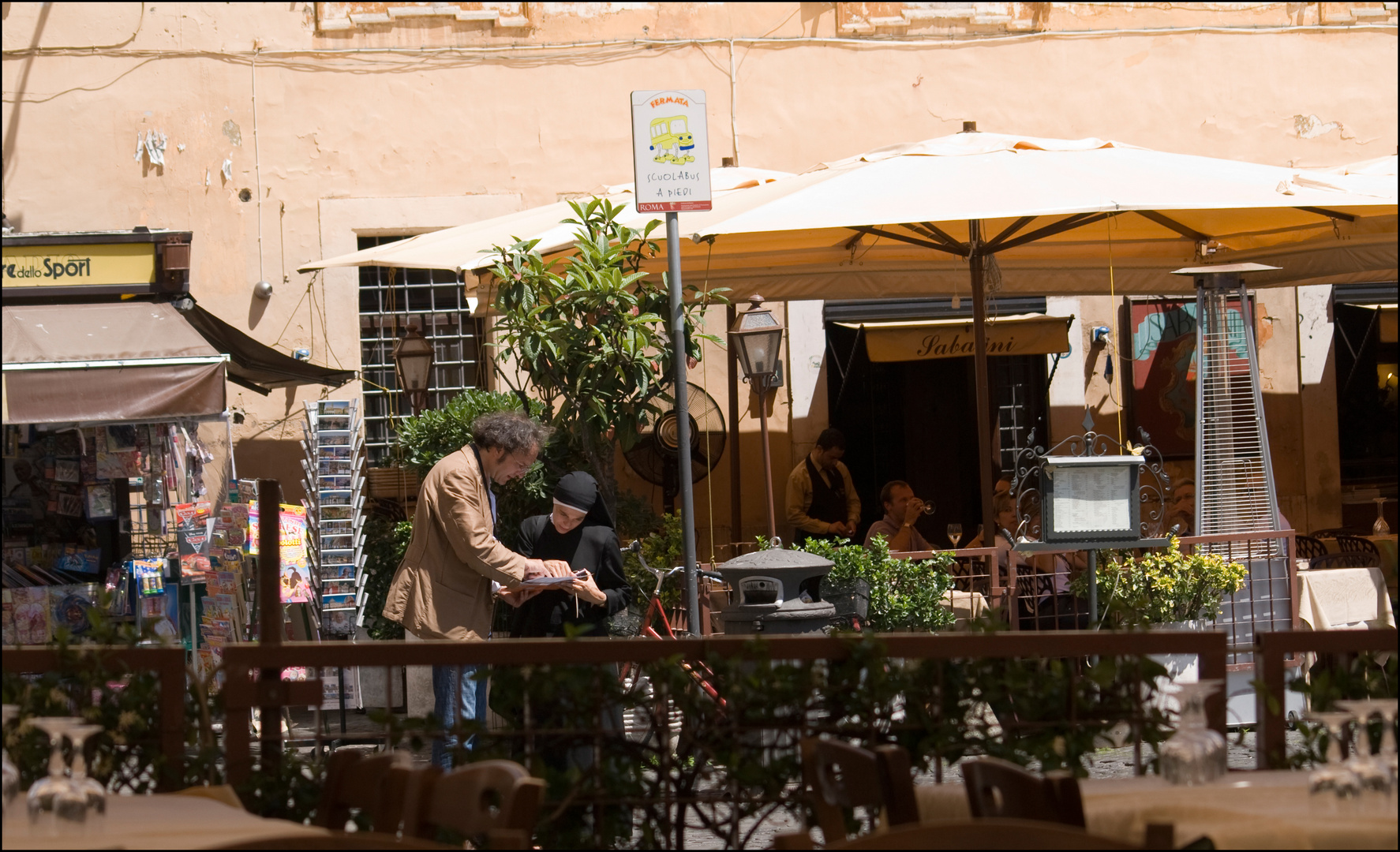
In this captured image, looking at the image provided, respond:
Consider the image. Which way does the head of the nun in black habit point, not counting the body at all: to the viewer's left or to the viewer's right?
to the viewer's left

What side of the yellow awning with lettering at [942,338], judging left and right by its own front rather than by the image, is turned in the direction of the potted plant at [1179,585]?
front

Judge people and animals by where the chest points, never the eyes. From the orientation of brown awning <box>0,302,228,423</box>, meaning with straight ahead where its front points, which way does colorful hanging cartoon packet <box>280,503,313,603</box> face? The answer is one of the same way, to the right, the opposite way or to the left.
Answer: the same way

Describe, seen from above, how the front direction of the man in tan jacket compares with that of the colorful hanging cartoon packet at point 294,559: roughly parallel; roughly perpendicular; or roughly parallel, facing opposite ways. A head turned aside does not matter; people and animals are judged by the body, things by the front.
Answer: roughly perpendicular

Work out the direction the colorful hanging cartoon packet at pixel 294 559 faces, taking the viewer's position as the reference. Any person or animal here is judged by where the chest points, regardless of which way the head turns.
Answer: facing the viewer

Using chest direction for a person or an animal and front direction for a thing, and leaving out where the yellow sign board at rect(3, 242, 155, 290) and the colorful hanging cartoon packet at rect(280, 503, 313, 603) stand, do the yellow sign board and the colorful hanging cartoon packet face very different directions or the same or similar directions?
same or similar directions

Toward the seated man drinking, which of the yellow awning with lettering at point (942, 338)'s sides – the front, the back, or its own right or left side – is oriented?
front

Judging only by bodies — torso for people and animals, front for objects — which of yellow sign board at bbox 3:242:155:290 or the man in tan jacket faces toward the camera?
the yellow sign board

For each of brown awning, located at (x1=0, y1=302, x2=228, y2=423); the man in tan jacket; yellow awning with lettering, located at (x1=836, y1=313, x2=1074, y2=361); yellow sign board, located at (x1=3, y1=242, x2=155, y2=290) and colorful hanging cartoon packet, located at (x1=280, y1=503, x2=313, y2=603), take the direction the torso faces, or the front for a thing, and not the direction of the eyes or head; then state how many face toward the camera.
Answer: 4

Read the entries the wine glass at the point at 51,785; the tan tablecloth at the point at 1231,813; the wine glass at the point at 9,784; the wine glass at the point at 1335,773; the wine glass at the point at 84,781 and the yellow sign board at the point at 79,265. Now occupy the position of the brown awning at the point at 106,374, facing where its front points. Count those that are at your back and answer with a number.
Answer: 1

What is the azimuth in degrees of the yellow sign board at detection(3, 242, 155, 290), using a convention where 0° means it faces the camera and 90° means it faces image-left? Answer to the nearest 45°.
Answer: approximately 0°

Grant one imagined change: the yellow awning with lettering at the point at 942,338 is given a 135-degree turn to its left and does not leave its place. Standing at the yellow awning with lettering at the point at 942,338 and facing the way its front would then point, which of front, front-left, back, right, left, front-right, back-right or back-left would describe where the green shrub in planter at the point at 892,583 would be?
back-right

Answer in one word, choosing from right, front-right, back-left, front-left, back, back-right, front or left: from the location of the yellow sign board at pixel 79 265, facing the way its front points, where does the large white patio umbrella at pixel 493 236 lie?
front-left

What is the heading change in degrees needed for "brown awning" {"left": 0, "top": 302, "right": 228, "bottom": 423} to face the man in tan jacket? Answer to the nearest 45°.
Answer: approximately 45° to its left

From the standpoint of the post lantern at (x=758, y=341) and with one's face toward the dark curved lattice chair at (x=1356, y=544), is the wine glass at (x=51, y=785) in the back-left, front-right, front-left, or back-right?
back-right

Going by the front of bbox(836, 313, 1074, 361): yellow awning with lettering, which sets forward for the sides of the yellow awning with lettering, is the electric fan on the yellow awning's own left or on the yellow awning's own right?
on the yellow awning's own right

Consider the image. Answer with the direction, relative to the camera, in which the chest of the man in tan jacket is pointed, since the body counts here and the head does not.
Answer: to the viewer's right

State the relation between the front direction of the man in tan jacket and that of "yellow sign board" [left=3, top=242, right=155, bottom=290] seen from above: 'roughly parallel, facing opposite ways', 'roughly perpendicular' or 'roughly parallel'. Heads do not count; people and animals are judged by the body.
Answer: roughly perpendicular
